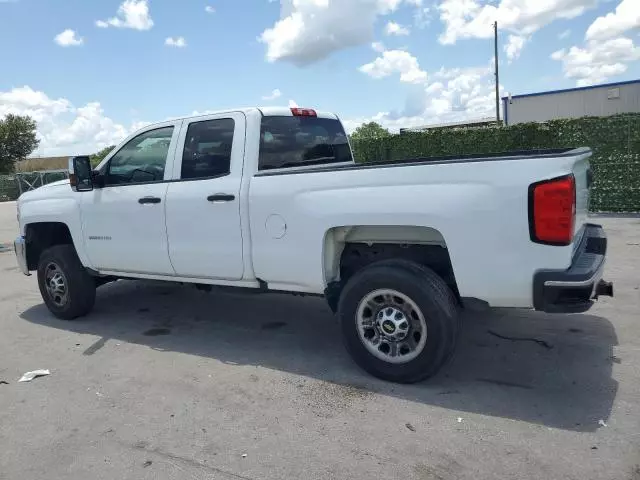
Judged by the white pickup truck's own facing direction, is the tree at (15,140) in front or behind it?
in front

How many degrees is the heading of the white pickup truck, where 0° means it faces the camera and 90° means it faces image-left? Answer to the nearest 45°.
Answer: approximately 135°

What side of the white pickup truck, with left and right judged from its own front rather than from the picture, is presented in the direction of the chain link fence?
front

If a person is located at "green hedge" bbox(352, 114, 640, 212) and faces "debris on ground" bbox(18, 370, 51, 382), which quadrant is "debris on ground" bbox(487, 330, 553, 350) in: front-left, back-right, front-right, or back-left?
front-left

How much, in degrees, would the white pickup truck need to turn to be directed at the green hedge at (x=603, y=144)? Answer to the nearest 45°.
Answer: approximately 90° to its right

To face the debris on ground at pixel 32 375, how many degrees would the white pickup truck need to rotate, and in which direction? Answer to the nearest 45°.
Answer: approximately 45° to its left

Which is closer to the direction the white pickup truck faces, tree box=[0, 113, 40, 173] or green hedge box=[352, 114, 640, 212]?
the tree

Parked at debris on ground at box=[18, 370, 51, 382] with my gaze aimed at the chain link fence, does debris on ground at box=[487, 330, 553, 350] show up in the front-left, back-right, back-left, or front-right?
back-right

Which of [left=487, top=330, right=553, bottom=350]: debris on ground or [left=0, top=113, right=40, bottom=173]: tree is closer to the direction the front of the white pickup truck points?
the tree
